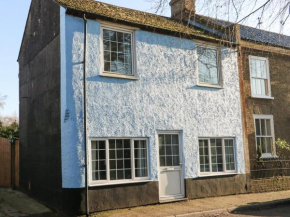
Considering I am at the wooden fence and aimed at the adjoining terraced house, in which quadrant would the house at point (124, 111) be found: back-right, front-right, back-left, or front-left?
front-right

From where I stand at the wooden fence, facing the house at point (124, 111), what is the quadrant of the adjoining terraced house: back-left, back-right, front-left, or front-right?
front-left

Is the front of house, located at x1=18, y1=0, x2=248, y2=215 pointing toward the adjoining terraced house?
no

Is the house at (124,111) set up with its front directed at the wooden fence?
no

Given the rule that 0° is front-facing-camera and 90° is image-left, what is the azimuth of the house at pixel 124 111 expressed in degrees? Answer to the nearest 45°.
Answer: approximately 315°

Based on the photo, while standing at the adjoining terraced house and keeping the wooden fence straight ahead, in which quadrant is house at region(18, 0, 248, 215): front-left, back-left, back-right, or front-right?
front-left
